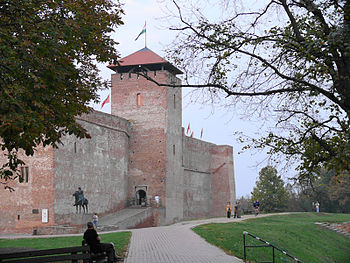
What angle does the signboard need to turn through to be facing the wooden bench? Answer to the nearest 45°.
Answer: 0° — it already faces it

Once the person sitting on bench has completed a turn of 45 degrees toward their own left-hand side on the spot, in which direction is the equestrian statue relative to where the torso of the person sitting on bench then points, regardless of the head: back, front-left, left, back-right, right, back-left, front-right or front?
front-left

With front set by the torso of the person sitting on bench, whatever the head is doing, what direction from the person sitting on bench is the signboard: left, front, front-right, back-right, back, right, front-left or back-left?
left

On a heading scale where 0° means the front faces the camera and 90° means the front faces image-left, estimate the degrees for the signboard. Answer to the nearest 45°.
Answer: approximately 0°

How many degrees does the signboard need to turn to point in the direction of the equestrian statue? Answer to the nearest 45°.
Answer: approximately 90° to its left

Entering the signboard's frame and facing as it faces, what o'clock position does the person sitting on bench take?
The person sitting on bench is roughly at 12 o'clock from the signboard.

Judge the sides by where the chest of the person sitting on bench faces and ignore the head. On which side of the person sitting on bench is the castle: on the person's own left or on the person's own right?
on the person's own left

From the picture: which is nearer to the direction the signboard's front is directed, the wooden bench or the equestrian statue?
the wooden bench

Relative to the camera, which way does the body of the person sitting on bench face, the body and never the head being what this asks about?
to the viewer's right

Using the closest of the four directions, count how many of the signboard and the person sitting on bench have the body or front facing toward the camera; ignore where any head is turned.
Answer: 1

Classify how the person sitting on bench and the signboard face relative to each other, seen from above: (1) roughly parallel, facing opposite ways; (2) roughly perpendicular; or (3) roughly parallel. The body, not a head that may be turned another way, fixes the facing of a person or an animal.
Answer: roughly perpendicular

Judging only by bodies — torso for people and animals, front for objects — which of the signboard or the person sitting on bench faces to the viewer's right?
the person sitting on bench
